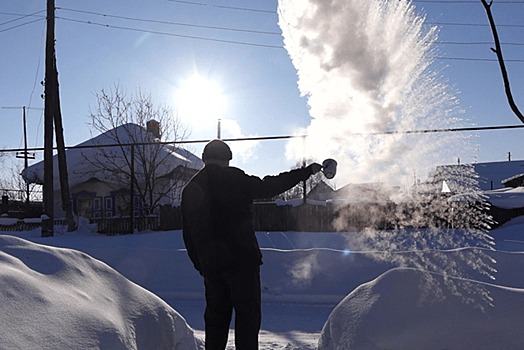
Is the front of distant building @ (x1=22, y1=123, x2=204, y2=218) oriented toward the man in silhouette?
yes

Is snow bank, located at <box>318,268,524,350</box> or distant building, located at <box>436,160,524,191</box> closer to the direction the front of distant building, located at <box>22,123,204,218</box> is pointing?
the snow bank

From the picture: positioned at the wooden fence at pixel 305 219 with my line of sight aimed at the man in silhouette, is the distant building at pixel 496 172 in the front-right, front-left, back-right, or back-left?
back-left

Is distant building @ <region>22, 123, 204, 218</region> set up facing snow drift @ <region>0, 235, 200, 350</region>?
yes

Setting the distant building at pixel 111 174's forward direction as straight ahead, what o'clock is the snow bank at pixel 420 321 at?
The snow bank is roughly at 12 o'clock from the distant building.

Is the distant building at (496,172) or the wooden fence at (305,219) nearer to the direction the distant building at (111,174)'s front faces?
the wooden fence

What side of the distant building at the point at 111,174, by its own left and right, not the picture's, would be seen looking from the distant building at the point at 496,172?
left

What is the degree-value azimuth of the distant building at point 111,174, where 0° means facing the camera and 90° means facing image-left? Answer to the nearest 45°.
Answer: approximately 0°

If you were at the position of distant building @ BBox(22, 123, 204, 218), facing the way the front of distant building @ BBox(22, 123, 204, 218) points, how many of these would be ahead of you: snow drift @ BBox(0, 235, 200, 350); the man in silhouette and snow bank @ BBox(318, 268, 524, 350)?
3

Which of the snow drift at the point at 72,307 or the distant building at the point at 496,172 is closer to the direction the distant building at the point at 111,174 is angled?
the snow drift
